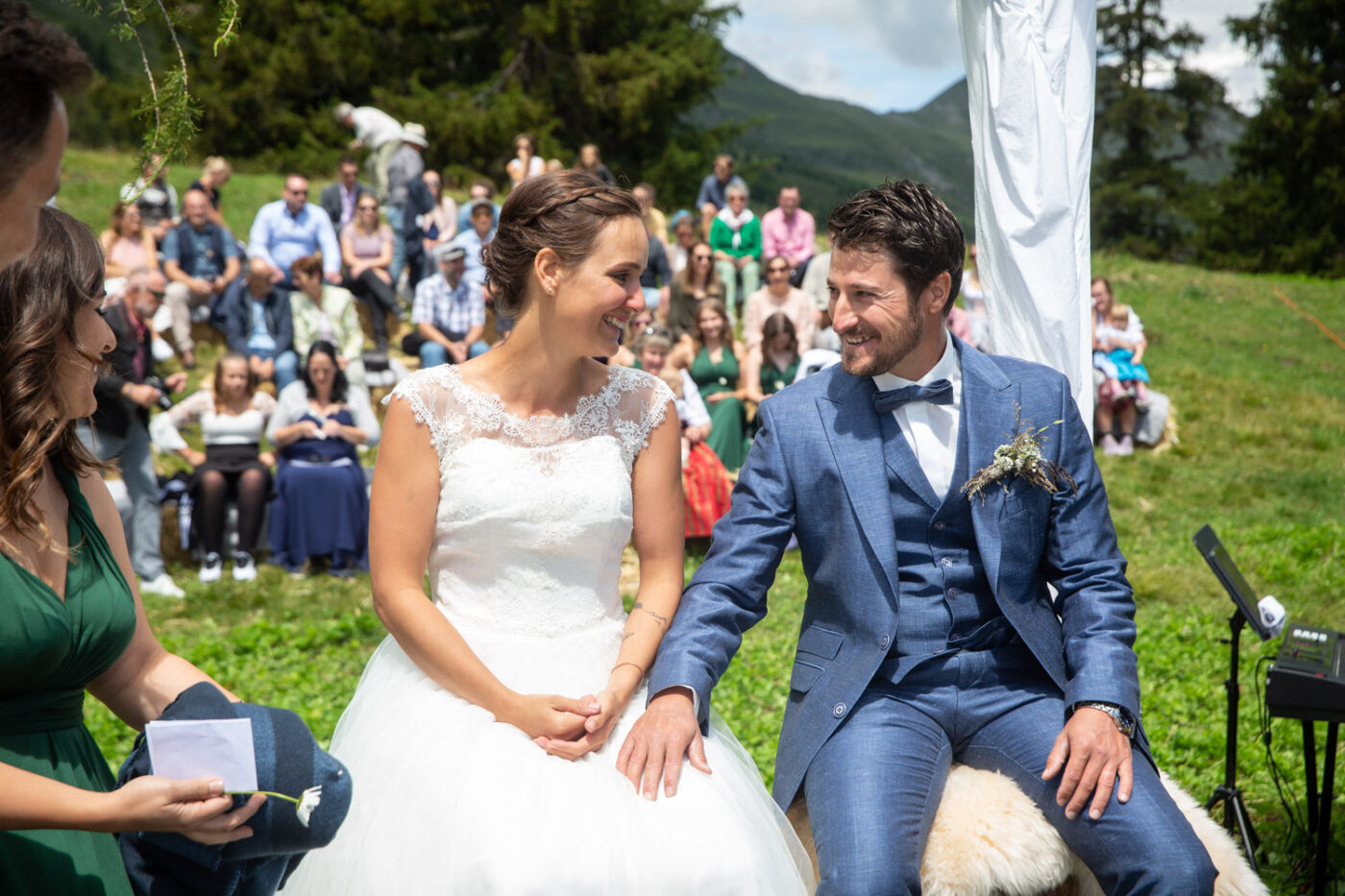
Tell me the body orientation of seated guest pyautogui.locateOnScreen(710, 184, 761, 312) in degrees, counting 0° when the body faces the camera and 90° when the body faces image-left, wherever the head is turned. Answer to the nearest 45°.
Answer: approximately 0°

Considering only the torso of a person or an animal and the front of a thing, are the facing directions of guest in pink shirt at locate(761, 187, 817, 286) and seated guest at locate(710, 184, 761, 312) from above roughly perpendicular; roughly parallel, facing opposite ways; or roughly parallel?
roughly parallel

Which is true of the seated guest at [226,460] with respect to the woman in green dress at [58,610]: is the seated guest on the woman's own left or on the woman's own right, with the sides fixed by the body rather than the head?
on the woman's own left

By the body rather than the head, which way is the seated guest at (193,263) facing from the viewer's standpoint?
toward the camera

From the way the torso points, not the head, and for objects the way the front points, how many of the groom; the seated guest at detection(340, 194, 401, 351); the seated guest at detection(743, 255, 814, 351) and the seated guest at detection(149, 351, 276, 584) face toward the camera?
4

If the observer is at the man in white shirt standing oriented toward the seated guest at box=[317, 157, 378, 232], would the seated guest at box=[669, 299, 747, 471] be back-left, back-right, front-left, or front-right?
front-left

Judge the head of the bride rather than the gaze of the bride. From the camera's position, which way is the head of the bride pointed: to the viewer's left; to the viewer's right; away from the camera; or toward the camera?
to the viewer's right

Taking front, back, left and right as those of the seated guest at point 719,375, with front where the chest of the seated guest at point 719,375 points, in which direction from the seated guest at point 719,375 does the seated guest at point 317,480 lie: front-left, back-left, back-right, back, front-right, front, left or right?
front-right

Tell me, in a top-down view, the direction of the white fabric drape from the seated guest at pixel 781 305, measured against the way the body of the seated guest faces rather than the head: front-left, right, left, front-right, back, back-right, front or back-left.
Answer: front

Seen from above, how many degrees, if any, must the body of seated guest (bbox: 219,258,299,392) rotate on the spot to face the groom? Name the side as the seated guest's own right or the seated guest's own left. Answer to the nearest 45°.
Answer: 0° — they already face them

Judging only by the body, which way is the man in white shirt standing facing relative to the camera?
to the viewer's left
